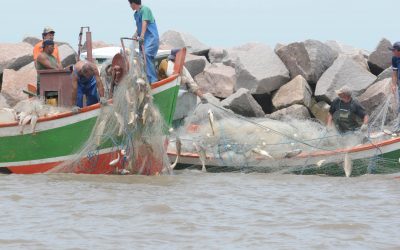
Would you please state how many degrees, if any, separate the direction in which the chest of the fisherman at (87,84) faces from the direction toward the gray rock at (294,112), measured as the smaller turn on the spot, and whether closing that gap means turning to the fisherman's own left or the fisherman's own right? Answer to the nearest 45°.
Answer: approximately 135° to the fisherman's own left

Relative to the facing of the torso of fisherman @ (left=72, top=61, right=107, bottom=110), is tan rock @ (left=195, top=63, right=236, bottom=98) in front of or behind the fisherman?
behind

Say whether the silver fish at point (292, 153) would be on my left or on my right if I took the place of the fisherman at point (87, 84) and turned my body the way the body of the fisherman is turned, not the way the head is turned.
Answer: on my left

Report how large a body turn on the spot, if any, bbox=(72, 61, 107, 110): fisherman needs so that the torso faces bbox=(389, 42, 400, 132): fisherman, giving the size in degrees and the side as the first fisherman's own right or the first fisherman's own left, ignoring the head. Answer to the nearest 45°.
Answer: approximately 90° to the first fisherman's own left

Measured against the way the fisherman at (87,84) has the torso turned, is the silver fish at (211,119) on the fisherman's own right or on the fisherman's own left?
on the fisherman's own left

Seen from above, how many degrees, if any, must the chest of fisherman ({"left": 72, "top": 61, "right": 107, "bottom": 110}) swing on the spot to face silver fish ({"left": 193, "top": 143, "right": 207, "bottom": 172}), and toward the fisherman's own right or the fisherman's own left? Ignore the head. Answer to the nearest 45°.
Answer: approximately 90° to the fisherman's own left

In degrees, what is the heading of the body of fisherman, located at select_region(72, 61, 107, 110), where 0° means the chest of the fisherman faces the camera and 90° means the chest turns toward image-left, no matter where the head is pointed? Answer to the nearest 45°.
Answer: approximately 0°
